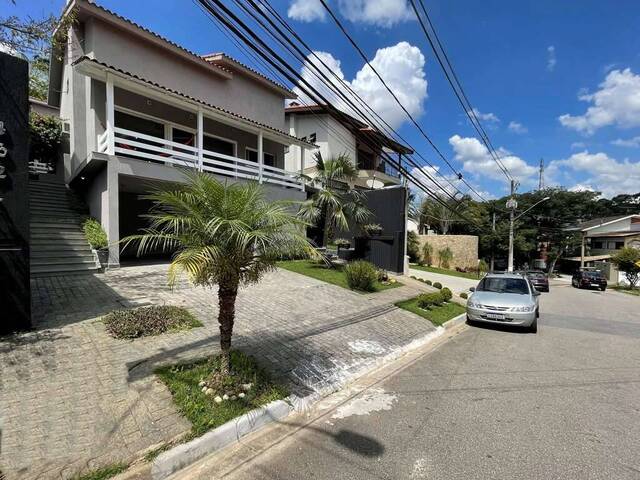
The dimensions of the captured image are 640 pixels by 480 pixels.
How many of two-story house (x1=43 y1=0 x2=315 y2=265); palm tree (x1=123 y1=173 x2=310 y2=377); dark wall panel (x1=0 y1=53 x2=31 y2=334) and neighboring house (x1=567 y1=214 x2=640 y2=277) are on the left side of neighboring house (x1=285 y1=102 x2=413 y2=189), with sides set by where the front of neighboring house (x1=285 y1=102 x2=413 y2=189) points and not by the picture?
1

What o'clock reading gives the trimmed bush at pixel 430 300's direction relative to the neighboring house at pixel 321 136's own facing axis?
The trimmed bush is roughly at 1 o'clock from the neighboring house.

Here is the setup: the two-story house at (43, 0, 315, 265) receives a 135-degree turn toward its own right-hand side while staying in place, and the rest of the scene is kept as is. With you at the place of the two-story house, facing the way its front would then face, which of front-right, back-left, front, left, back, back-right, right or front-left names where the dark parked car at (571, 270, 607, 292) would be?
back

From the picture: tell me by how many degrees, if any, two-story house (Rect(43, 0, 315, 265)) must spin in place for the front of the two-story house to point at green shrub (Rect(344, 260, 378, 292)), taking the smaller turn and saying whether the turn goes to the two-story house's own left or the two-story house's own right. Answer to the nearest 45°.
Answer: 0° — it already faces it

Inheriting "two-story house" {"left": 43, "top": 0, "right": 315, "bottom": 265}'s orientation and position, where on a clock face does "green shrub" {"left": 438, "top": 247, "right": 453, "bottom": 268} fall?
The green shrub is roughly at 10 o'clock from the two-story house.

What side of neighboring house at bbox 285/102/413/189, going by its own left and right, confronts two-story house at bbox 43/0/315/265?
right

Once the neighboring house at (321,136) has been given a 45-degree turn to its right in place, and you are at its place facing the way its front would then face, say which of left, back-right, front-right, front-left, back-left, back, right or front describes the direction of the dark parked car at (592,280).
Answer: left

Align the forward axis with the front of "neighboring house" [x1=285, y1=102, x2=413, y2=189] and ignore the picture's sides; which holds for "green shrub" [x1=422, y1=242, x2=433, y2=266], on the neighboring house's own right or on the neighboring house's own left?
on the neighboring house's own left

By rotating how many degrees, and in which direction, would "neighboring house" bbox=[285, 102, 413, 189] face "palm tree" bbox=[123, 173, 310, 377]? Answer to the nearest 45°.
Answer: approximately 45° to its right

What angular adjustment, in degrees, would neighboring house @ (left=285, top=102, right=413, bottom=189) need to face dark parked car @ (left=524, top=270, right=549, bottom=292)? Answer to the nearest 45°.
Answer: approximately 45° to its left

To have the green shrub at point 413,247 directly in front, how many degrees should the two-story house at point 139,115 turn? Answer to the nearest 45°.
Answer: approximately 90° to its left

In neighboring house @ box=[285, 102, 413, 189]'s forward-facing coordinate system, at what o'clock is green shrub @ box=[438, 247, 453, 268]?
The green shrub is roughly at 10 o'clock from the neighboring house.

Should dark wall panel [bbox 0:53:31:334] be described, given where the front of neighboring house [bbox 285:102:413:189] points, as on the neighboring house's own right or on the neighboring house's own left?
on the neighboring house's own right

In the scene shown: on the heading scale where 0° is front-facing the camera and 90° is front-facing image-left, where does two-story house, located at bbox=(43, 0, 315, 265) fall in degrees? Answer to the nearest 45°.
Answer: approximately 315°

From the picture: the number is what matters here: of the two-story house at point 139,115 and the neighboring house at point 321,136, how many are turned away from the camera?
0

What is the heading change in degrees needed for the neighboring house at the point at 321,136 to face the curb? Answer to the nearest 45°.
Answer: approximately 45° to its right

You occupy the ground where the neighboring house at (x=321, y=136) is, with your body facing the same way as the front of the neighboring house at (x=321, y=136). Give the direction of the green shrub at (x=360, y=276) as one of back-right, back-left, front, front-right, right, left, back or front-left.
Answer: front-right
